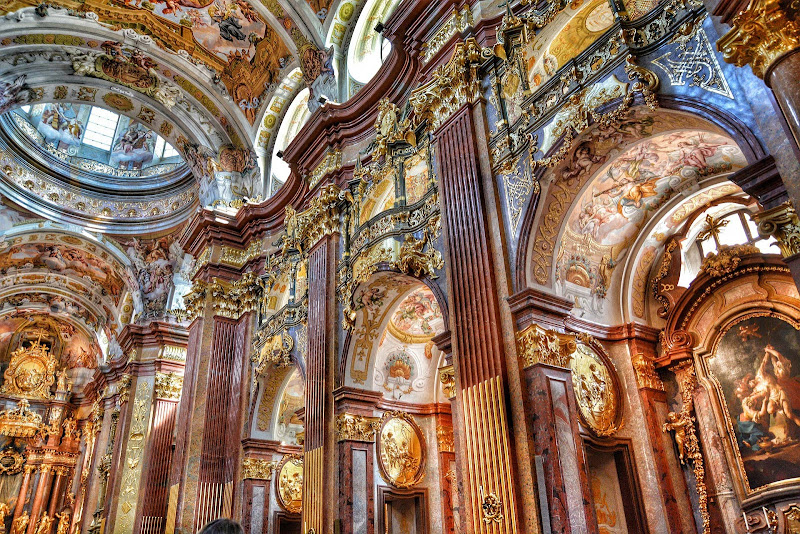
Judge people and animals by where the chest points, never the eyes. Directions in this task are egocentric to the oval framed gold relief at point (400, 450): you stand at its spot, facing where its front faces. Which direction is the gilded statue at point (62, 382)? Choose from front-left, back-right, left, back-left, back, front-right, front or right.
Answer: right

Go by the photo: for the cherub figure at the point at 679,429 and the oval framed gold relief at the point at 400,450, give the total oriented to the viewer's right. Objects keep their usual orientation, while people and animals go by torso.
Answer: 0

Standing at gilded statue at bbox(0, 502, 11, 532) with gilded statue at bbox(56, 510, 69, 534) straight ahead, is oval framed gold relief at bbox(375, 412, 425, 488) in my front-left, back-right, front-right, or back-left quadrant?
front-right

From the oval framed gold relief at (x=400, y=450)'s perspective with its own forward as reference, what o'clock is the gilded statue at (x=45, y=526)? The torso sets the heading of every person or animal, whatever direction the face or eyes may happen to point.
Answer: The gilded statue is roughly at 3 o'clock from the oval framed gold relief.

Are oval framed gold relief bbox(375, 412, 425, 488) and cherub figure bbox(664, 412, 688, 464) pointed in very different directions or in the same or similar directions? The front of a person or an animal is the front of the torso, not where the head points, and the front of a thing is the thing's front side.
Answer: same or similar directions

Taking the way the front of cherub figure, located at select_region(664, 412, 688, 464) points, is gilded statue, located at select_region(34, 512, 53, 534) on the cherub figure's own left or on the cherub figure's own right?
on the cherub figure's own right

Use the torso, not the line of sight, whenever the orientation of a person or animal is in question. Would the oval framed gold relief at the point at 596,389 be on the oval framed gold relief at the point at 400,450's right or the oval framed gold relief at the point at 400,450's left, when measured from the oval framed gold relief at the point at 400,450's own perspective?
on its left

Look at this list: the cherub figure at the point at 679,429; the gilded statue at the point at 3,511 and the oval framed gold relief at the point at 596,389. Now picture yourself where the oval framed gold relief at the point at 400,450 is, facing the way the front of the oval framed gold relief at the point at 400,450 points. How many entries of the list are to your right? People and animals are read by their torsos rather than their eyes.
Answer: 1

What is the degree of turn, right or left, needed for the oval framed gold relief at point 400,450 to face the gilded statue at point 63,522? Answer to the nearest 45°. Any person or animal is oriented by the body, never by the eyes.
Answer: approximately 90° to its right

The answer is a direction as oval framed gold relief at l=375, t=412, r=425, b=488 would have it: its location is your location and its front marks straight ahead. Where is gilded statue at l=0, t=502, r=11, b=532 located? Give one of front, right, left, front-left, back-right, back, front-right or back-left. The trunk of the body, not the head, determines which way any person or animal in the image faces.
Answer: right

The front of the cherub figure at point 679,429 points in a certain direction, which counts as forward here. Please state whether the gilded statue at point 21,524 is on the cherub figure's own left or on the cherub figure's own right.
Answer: on the cherub figure's own right

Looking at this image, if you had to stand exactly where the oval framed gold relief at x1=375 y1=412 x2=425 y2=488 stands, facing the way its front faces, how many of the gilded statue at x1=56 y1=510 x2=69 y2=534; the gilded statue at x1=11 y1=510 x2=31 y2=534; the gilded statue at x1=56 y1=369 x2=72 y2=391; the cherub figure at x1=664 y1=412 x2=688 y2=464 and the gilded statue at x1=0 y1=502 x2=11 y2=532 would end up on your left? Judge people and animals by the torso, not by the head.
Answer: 1

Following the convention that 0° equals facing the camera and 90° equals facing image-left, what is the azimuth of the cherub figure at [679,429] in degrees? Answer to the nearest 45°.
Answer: approximately 45°
